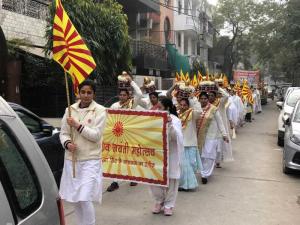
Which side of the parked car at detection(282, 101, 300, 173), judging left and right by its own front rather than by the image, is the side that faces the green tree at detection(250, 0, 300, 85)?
back

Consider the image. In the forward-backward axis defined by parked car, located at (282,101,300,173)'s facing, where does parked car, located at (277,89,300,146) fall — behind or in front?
behind

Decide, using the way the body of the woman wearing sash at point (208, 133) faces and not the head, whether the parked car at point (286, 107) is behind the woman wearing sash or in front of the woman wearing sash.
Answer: behind

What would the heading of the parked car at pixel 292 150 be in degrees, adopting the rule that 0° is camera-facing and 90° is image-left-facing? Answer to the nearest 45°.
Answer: approximately 0°

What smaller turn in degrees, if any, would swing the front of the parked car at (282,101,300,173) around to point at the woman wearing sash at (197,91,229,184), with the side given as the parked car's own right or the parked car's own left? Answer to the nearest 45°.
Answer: approximately 45° to the parked car's own right

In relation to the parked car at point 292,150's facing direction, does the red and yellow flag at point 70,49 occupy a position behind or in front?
in front

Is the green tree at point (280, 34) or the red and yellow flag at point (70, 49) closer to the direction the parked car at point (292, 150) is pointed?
the red and yellow flag

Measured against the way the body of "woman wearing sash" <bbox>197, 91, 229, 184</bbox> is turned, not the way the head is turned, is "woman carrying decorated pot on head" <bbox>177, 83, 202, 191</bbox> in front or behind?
in front

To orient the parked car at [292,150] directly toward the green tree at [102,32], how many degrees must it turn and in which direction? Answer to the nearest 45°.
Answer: approximately 135° to its right

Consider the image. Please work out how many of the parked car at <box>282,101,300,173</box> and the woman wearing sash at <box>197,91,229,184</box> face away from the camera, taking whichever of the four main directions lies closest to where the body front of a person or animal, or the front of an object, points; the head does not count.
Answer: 0

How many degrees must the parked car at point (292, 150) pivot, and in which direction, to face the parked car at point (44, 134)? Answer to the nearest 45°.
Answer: approximately 45° to its right
